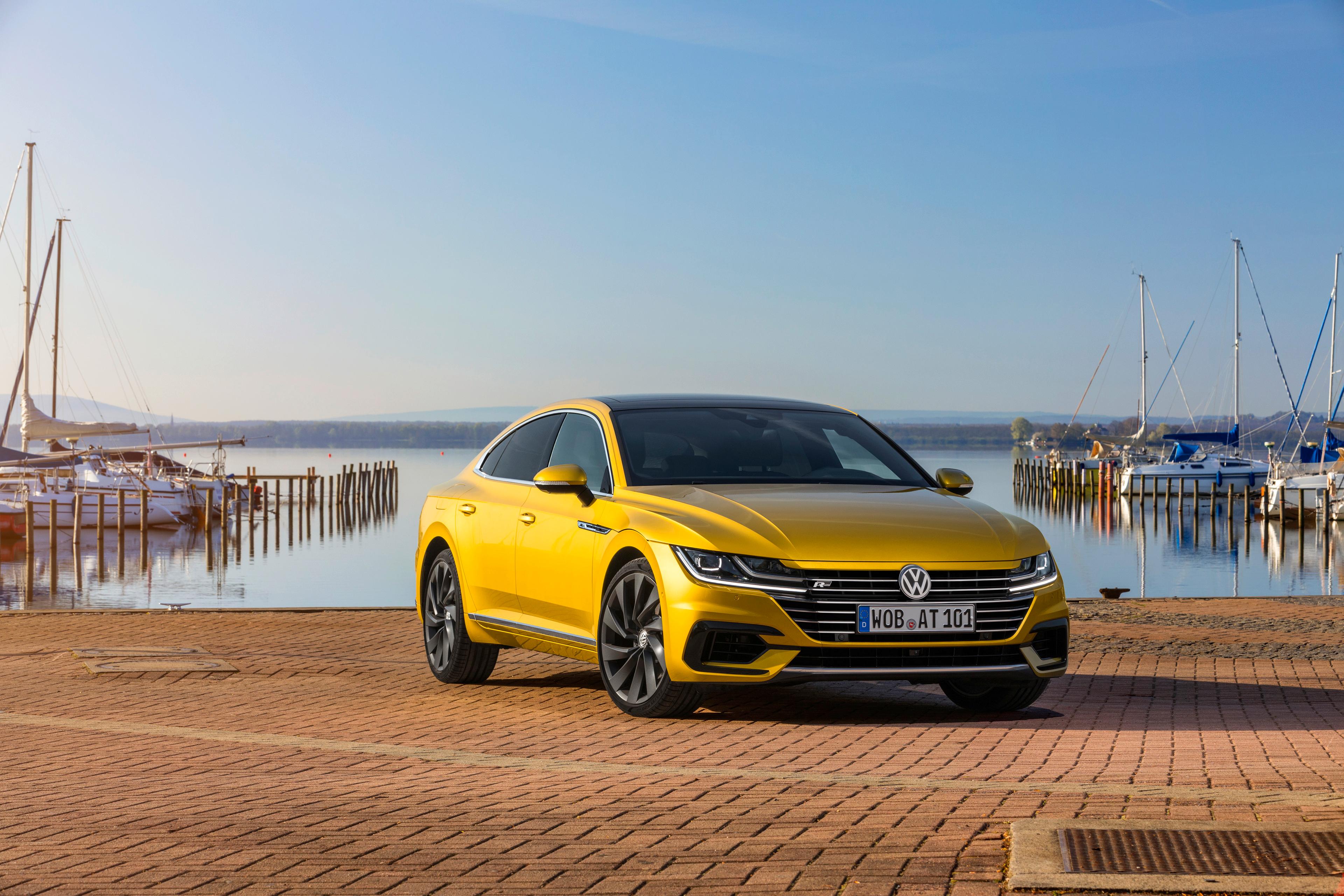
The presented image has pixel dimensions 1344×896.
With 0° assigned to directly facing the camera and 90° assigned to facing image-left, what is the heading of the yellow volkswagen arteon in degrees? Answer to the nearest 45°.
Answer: approximately 315°

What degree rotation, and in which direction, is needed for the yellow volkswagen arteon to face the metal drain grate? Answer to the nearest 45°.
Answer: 0° — it already faces it
